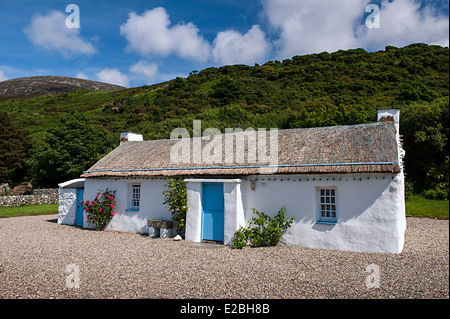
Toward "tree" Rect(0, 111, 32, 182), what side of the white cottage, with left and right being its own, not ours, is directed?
right

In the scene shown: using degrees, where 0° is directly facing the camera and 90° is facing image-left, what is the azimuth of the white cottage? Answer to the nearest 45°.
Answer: approximately 45°

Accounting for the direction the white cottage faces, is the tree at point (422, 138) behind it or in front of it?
behind

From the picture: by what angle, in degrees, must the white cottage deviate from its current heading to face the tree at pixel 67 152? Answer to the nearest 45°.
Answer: approximately 90° to its right

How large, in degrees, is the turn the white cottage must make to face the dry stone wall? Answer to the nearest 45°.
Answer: approximately 90° to its right
